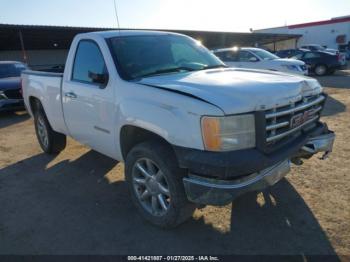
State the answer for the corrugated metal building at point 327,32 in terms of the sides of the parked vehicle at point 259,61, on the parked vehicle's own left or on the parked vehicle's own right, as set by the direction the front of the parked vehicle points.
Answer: on the parked vehicle's own left

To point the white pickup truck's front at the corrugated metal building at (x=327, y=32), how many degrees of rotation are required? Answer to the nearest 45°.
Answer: approximately 90° to its left

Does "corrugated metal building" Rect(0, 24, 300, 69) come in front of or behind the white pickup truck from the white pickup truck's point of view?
behind

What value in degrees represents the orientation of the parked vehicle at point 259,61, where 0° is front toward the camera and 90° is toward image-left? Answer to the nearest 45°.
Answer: approximately 315°

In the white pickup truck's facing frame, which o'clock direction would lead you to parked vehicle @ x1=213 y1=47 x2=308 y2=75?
The parked vehicle is roughly at 8 o'clock from the white pickup truck.

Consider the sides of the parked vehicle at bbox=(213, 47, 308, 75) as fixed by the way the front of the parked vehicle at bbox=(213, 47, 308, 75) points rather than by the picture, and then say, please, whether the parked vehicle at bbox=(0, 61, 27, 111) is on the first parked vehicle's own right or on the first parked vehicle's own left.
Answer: on the first parked vehicle's own right

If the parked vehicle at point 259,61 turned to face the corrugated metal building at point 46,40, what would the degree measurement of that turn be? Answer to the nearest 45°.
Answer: approximately 180°

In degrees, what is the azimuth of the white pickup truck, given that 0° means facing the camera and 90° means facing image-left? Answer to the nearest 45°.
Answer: approximately 315°
